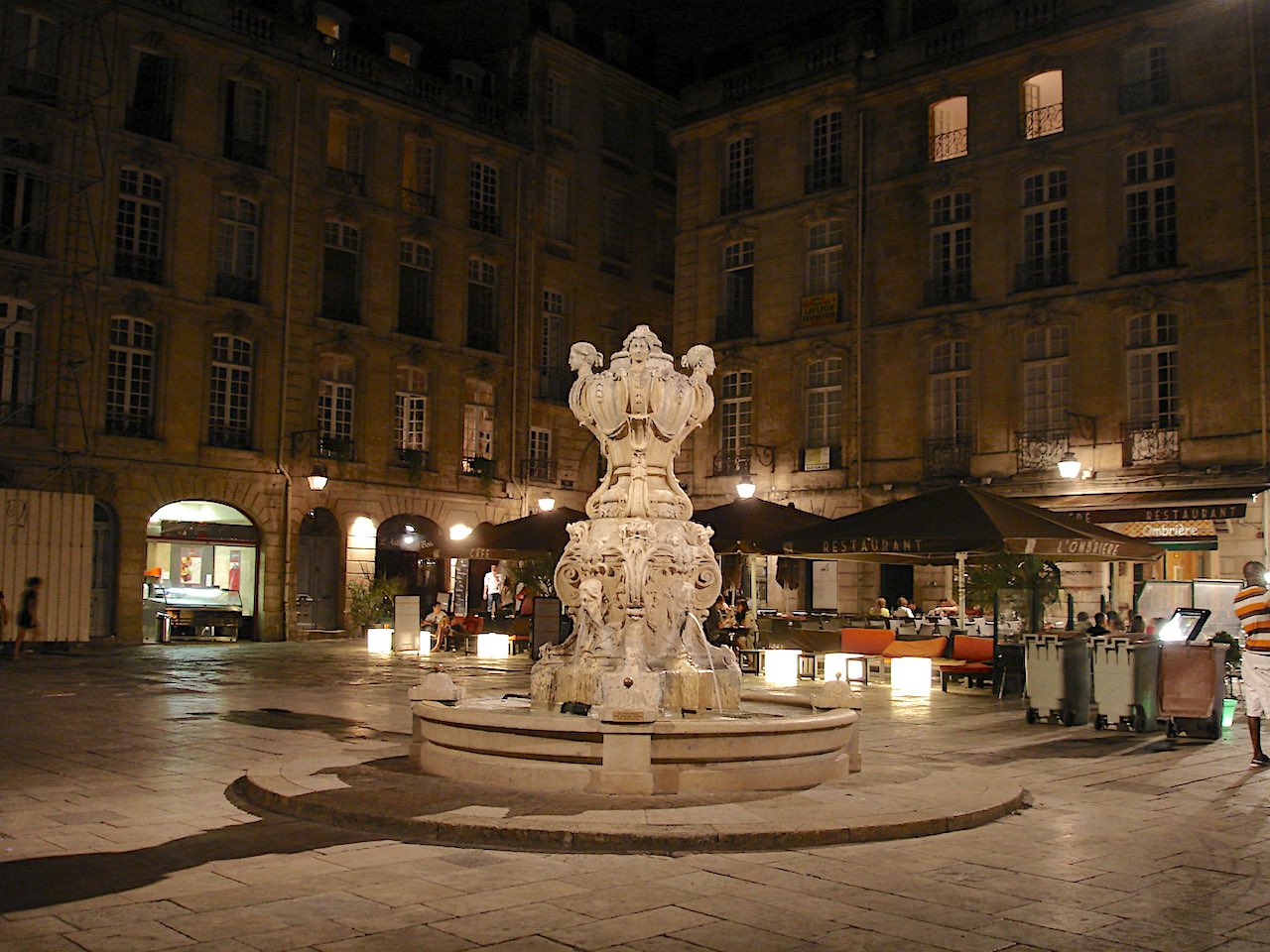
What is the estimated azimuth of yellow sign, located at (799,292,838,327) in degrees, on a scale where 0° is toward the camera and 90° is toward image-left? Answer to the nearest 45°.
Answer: approximately 45°

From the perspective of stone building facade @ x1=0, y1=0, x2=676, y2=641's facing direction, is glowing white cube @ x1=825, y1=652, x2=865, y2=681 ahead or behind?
ahead
